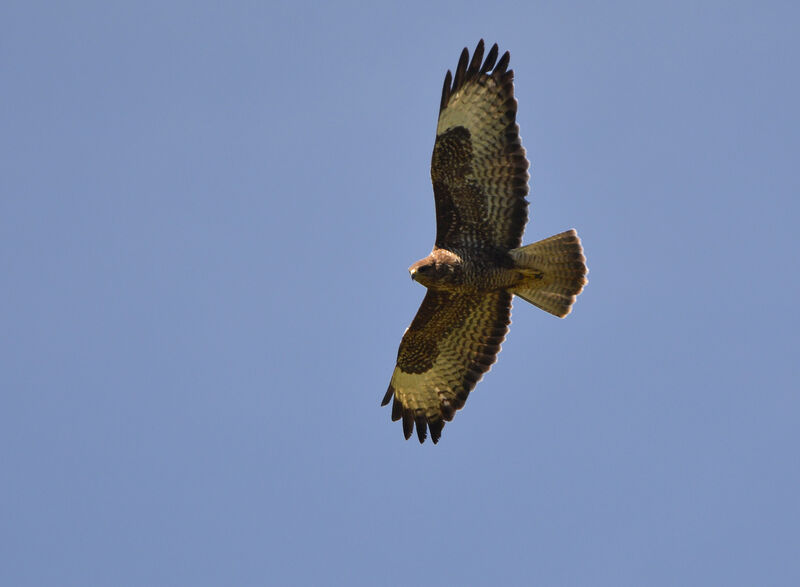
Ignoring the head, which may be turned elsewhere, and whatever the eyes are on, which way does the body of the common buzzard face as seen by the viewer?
to the viewer's left
